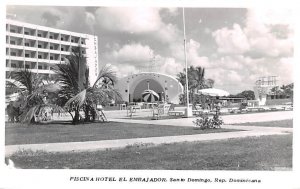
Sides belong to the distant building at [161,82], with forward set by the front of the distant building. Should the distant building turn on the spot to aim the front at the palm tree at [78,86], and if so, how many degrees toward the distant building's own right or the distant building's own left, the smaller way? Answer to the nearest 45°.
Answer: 0° — it already faces it

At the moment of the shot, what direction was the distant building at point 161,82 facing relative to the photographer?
facing the viewer

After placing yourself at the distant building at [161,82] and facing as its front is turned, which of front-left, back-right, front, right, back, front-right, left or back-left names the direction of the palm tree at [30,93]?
front
